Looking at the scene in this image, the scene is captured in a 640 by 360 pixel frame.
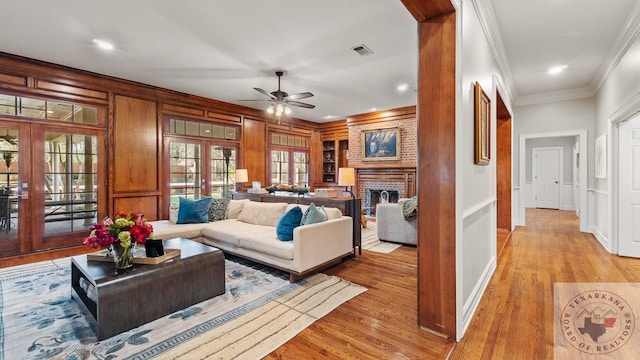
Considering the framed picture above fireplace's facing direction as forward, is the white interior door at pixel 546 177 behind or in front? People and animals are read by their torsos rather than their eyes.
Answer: behind

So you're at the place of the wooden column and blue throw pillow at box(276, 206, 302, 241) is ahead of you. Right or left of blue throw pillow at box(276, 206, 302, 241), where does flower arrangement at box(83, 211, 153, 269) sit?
left

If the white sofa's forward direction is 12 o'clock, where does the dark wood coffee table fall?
The dark wood coffee table is roughly at 12 o'clock from the white sofa.

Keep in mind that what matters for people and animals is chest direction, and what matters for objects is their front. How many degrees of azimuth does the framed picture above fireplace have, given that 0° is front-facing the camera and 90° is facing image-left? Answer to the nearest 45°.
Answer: approximately 45°

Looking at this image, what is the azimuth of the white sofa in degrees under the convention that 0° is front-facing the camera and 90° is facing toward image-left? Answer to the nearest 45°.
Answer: approximately 45°

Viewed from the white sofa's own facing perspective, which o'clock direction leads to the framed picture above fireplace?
The framed picture above fireplace is roughly at 6 o'clock from the white sofa.

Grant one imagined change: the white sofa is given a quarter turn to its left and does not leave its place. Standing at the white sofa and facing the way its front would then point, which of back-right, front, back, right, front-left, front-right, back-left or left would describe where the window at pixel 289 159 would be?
back-left
